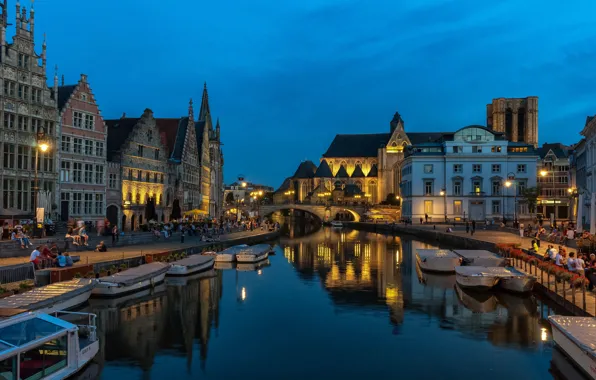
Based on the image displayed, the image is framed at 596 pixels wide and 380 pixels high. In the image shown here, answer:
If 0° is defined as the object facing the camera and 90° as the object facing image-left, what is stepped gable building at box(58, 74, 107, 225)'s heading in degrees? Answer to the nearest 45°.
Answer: approximately 315°

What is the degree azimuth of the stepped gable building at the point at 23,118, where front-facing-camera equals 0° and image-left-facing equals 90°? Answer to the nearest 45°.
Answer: approximately 315°

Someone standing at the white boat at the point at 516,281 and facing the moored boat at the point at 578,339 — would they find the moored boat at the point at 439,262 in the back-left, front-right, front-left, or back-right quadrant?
back-right

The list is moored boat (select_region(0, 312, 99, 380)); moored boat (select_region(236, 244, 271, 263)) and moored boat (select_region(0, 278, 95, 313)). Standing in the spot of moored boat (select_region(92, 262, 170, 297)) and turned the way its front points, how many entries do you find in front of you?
1

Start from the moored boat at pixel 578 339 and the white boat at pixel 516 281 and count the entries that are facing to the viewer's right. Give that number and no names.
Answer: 0

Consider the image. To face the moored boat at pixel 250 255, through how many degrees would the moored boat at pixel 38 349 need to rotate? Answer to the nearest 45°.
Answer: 0° — it already faces it

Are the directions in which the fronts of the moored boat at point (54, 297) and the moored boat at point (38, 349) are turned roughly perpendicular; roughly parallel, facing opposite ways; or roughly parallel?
roughly parallel

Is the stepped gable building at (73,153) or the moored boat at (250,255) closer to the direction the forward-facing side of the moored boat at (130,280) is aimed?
the moored boat

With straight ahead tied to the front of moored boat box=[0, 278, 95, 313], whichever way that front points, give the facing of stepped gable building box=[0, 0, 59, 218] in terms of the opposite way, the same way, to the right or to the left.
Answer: to the right

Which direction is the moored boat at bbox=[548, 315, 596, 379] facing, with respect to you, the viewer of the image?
facing away from the viewer and to the left of the viewer

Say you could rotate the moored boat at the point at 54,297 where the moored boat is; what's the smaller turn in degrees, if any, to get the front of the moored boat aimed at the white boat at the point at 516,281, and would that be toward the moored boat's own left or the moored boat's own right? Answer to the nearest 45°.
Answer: approximately 45° to the moored boat's own right

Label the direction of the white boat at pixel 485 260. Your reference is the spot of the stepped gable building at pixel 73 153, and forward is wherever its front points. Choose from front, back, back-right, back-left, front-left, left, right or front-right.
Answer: front

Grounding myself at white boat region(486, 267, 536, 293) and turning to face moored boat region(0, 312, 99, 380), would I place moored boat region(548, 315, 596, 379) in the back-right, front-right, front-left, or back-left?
front-left

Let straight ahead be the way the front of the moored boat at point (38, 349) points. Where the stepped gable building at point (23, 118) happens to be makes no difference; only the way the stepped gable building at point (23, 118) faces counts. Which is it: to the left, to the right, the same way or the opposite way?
to the right

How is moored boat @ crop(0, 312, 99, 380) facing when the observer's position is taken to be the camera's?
facing away from the viewer and to the right of the viewer

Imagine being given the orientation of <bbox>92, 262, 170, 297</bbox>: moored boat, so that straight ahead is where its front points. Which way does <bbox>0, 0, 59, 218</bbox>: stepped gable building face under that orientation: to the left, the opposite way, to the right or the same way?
to the right

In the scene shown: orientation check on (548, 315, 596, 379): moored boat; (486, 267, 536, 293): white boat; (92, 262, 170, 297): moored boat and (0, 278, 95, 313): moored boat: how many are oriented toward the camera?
1
